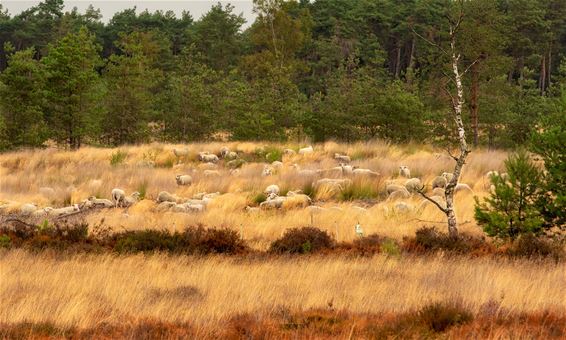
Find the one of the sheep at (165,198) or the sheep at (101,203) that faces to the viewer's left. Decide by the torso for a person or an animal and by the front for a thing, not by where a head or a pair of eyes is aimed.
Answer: the sheep at (101,203)

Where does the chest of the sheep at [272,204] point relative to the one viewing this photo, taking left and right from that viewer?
facing to the left of the viewer

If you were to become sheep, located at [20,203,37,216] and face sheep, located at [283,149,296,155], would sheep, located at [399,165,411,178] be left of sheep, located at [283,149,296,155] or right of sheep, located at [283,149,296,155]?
right

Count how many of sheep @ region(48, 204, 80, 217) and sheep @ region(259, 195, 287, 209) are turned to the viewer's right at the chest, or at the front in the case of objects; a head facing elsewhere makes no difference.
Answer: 1

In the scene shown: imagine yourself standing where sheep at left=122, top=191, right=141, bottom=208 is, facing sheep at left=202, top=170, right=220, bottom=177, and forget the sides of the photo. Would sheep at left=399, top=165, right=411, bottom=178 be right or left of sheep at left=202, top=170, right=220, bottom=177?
right

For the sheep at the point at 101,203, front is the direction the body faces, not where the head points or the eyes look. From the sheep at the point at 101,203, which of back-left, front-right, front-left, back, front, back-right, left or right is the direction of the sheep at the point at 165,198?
back

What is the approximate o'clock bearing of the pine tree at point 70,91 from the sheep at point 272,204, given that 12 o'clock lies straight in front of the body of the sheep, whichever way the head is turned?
The pine tree is roughly at 2 o'clock from the sheep.
